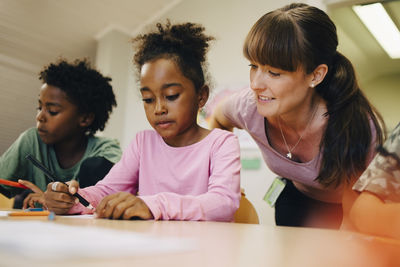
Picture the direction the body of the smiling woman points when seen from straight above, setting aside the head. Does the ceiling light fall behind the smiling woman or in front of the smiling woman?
behind

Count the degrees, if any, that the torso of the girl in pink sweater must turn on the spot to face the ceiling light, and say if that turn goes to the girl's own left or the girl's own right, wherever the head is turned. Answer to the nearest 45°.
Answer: approximately 180°

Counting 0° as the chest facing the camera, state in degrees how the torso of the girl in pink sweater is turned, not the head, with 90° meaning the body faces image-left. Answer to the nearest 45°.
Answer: approximately 45°

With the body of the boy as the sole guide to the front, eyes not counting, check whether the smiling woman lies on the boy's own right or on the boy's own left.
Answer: on the boy's own left

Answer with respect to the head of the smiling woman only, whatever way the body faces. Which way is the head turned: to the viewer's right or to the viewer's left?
to the viewer's left

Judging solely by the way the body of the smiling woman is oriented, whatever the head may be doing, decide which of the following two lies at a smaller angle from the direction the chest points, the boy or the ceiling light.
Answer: the boy
